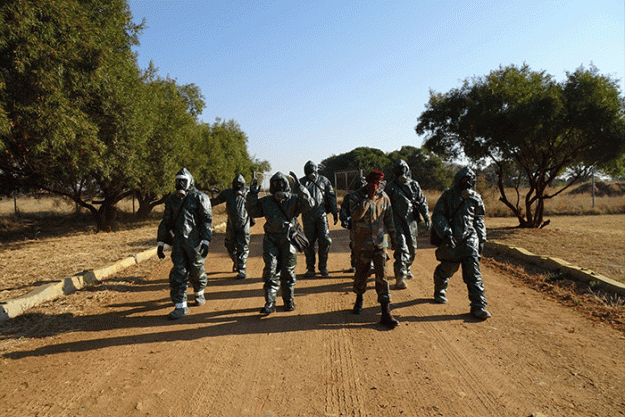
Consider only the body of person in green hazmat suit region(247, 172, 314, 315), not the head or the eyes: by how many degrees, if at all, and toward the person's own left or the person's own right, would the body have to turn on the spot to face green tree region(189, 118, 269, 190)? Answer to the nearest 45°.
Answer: approximately 180°

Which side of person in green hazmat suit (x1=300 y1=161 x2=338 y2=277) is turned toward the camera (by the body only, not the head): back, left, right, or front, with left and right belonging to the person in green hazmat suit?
front

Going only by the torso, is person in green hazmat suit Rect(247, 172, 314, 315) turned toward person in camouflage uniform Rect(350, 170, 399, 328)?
no

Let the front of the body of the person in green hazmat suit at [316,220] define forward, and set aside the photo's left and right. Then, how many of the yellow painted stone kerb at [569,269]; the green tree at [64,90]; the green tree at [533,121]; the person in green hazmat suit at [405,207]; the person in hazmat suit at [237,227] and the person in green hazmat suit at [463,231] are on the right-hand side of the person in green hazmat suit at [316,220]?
2

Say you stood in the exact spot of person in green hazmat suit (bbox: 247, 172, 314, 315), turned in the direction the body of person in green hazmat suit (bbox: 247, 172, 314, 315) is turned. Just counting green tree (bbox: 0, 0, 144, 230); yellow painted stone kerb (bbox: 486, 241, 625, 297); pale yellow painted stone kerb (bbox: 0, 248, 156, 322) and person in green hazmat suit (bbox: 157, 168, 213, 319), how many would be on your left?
1

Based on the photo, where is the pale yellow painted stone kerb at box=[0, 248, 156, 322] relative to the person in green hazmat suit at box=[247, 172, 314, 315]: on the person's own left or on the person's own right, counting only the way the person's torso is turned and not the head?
on the person's own right

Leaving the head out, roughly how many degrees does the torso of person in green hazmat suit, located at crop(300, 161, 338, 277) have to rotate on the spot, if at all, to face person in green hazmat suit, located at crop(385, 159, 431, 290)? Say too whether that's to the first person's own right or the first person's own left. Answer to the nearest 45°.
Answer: approximately 45° to the first person's own left

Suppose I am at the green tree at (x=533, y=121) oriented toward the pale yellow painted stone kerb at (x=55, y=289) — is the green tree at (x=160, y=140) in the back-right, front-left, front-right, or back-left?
front-right

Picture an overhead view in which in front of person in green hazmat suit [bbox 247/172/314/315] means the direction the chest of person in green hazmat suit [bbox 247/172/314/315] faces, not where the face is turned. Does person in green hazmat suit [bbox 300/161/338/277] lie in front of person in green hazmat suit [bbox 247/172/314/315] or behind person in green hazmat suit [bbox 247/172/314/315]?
behind

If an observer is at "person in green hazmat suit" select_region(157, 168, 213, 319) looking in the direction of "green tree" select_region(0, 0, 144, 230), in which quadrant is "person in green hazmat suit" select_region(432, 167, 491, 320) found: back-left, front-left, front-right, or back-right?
back-right

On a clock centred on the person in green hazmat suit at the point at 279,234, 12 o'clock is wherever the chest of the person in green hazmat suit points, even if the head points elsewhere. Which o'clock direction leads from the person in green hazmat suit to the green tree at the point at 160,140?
The green tree is roughly at 5 o'clock from the person in green hazmat suit.

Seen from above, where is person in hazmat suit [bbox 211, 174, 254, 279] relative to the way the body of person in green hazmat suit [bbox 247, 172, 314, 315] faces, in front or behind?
behind

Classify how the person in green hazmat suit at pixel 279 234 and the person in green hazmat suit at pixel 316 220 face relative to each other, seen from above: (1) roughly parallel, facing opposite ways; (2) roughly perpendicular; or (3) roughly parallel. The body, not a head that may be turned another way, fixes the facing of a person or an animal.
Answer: roughly parallel

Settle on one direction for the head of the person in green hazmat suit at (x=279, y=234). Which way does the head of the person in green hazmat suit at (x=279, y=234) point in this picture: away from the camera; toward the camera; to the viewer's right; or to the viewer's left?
toward the camera

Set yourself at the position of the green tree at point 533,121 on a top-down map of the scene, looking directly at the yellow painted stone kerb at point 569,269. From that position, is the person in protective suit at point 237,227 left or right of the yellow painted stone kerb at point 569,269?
right

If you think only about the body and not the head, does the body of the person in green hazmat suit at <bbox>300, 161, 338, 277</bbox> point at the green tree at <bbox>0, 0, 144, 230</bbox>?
no

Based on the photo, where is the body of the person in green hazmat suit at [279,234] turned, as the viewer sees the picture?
toward the camera

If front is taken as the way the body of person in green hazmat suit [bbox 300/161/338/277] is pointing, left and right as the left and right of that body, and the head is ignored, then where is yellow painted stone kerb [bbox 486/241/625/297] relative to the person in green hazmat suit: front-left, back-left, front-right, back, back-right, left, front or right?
left

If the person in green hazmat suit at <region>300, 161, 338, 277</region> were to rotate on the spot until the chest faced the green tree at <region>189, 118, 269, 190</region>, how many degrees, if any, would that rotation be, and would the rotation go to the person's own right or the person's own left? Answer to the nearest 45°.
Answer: approximately 180°

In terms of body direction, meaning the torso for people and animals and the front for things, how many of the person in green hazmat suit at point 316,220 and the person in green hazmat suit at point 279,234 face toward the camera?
2
